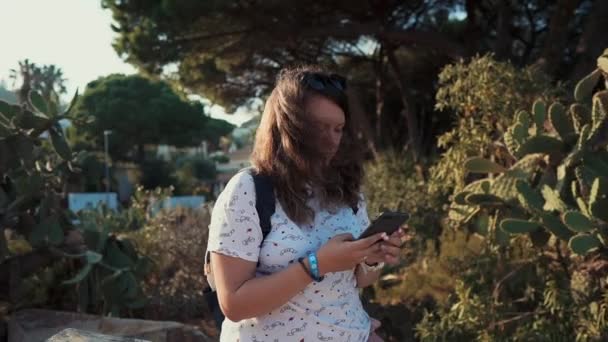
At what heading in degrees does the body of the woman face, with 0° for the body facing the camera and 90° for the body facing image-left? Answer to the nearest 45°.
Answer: approximately 315°

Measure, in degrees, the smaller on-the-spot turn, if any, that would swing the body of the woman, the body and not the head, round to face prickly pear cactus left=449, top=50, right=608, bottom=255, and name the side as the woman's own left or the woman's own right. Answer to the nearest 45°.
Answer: approximately 90° to the woman's own left

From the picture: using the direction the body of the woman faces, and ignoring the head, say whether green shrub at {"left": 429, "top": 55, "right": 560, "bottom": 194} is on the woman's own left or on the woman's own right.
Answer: on the woman's own left

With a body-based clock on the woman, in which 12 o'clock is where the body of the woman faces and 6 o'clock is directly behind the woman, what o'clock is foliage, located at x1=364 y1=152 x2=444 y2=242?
The foliage is roughly at 8 o'clock from the woman.
